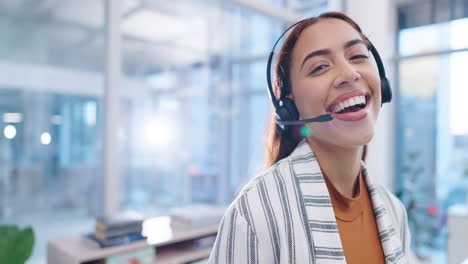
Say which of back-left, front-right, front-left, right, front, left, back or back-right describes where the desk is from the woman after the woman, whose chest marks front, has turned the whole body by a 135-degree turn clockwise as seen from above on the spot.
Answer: front-right

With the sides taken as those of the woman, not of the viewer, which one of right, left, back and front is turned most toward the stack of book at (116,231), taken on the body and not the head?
back

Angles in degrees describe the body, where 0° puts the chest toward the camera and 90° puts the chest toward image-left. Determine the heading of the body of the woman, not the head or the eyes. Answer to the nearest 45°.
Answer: approximately 315°

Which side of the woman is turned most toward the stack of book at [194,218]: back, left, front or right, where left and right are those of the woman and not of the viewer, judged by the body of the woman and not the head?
back
